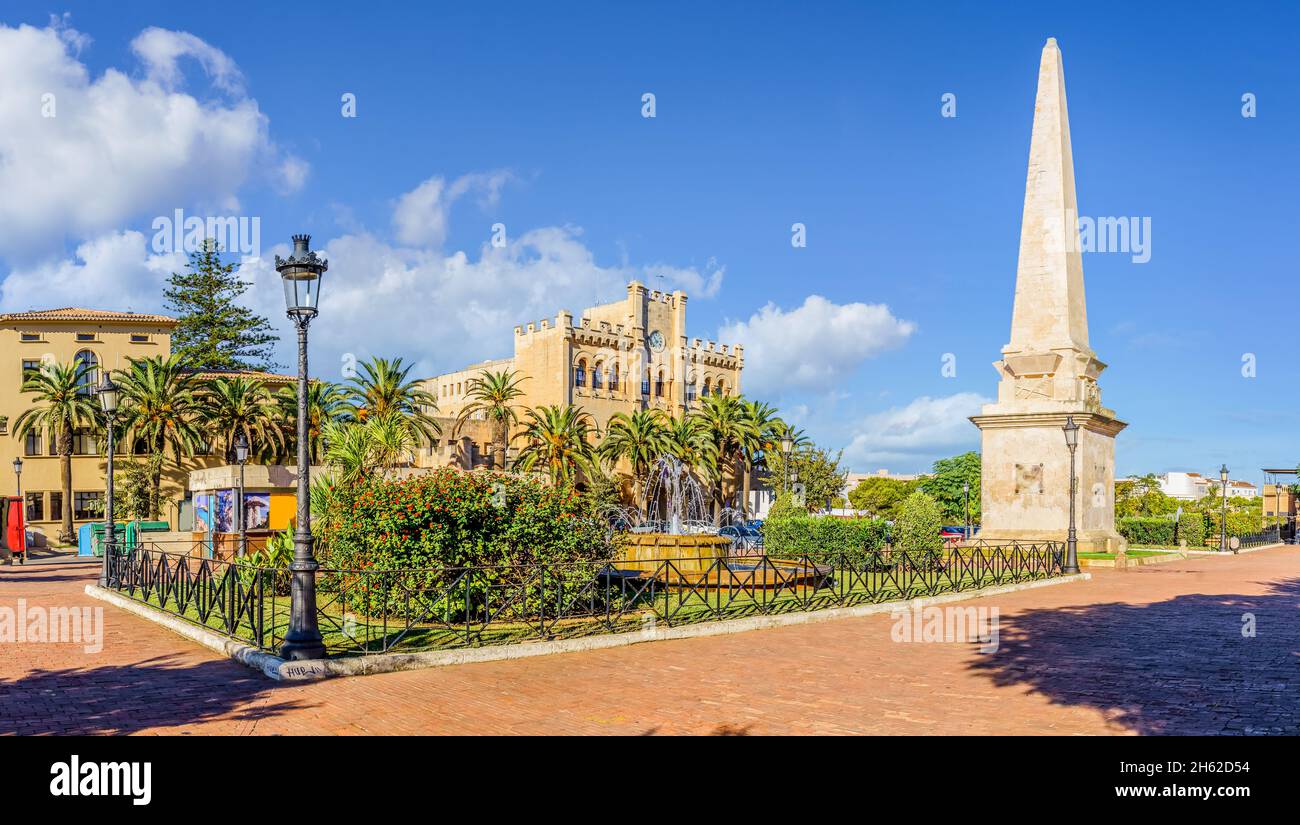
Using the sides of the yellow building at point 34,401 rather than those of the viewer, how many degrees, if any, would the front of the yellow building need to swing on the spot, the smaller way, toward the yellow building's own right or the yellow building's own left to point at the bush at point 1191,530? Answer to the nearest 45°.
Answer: approximately 45° to the yellow building's own left

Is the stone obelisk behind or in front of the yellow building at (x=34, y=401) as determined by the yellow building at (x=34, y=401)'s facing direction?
in front

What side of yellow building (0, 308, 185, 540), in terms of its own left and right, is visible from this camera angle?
front

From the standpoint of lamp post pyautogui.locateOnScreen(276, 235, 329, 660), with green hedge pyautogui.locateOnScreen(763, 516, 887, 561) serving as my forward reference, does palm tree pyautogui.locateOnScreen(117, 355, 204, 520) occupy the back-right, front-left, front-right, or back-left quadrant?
front-left

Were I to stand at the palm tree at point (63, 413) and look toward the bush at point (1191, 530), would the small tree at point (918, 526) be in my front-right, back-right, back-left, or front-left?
front-right

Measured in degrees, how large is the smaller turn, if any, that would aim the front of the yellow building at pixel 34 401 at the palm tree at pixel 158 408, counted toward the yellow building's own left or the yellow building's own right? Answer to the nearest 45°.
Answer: approximately 45° to the yellow building's own left

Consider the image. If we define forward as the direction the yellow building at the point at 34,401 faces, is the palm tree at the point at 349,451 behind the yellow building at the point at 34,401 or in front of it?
in front
